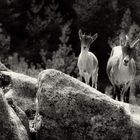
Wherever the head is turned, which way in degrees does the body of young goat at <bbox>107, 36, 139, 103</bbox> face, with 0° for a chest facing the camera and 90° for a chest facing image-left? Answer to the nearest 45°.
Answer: approximately 0°

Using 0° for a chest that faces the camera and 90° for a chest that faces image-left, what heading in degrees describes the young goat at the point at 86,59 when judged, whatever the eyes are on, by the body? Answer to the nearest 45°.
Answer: approximately 0°

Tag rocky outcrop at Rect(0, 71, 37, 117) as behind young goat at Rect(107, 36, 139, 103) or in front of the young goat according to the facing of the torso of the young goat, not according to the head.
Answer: in front

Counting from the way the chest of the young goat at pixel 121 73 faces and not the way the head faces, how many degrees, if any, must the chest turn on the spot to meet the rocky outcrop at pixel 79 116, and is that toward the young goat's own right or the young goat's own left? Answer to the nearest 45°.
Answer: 0° — it already faces it

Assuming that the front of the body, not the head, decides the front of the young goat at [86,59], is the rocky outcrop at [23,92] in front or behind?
in front

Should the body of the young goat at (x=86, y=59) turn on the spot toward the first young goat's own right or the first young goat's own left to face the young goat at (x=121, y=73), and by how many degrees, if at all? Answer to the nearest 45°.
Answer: approximately 45° to the first young goat's own left

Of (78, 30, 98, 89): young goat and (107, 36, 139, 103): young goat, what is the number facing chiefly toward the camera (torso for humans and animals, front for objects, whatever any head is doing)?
2
